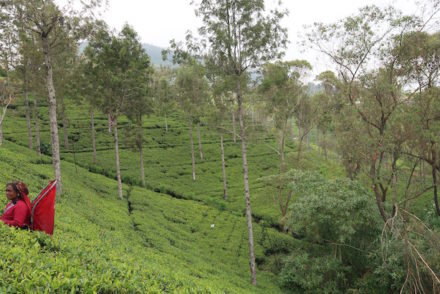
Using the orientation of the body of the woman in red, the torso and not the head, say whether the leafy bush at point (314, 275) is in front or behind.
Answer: behind

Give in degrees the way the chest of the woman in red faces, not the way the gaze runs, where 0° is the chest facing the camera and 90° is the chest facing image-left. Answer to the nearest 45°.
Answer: approximately 90°

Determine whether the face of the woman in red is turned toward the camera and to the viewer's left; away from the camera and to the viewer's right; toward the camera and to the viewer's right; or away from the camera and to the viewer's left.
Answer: toward the camera and to the viewer's left

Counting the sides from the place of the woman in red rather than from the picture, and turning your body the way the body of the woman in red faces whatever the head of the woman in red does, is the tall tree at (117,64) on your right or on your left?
on your right

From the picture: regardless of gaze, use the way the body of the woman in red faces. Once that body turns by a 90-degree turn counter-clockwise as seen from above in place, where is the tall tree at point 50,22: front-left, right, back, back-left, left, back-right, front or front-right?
back

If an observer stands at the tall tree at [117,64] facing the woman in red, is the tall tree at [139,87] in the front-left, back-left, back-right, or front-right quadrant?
back-left

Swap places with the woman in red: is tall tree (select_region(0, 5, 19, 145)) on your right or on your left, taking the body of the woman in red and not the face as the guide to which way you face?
on your right

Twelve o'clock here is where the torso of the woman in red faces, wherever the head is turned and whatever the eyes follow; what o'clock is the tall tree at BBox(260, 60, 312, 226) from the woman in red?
The tall tree is roughly at 5 o'clock from the woman in red.
